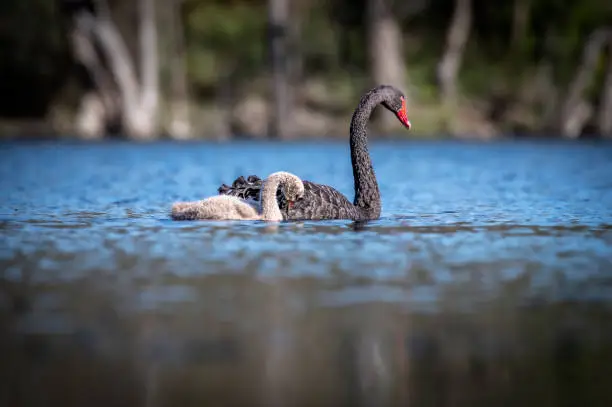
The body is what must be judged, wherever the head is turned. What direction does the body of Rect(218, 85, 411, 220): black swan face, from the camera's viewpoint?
to the viewer's right

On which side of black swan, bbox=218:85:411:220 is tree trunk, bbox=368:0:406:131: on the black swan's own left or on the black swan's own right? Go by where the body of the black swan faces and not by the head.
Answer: on the black swan's own left

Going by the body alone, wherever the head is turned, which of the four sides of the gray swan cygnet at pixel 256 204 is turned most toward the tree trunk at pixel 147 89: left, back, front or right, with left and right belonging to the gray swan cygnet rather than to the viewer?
left

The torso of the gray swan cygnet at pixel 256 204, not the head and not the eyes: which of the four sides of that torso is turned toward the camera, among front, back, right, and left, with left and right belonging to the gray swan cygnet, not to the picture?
right

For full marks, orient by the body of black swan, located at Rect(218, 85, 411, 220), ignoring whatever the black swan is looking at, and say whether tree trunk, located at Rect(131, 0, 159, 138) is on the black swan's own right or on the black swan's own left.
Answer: on the black swan's own left
